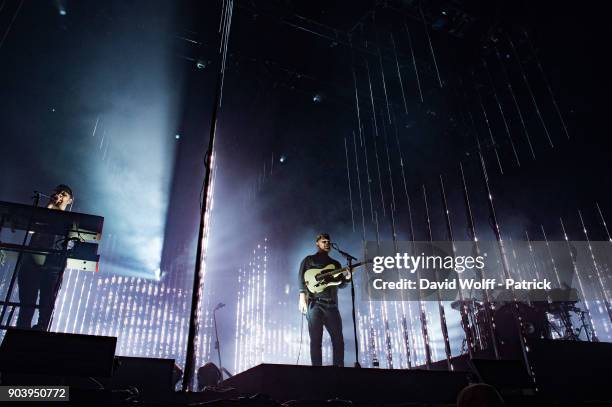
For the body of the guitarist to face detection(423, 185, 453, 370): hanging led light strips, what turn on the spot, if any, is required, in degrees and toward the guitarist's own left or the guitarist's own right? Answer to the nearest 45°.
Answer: approximately 90° to the guitarist's own left

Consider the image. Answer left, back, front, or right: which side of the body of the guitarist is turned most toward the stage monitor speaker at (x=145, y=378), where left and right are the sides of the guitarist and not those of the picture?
right

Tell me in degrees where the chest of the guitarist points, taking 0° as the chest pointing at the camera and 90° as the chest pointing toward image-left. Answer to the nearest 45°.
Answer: approximately 315°

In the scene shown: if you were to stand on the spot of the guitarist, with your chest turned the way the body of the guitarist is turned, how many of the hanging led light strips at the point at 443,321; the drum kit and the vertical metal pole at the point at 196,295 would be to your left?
2

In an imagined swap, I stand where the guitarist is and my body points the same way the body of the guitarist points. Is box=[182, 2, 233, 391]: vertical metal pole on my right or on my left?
on my right

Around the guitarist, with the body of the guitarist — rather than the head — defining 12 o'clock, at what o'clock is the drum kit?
The drum kit is roughly at 9 o'clock from the guitarist.

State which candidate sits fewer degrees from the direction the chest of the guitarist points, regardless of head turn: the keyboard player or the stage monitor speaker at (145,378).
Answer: the stage monitor speaker

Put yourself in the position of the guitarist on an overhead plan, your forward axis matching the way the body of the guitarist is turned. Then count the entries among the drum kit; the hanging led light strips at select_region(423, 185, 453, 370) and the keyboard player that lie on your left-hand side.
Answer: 2

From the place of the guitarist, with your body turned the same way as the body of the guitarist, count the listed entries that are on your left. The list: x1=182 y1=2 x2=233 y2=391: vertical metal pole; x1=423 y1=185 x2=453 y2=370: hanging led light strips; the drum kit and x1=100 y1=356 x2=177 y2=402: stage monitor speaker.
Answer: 2

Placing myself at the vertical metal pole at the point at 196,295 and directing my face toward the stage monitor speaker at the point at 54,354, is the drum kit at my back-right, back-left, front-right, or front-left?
back-right
